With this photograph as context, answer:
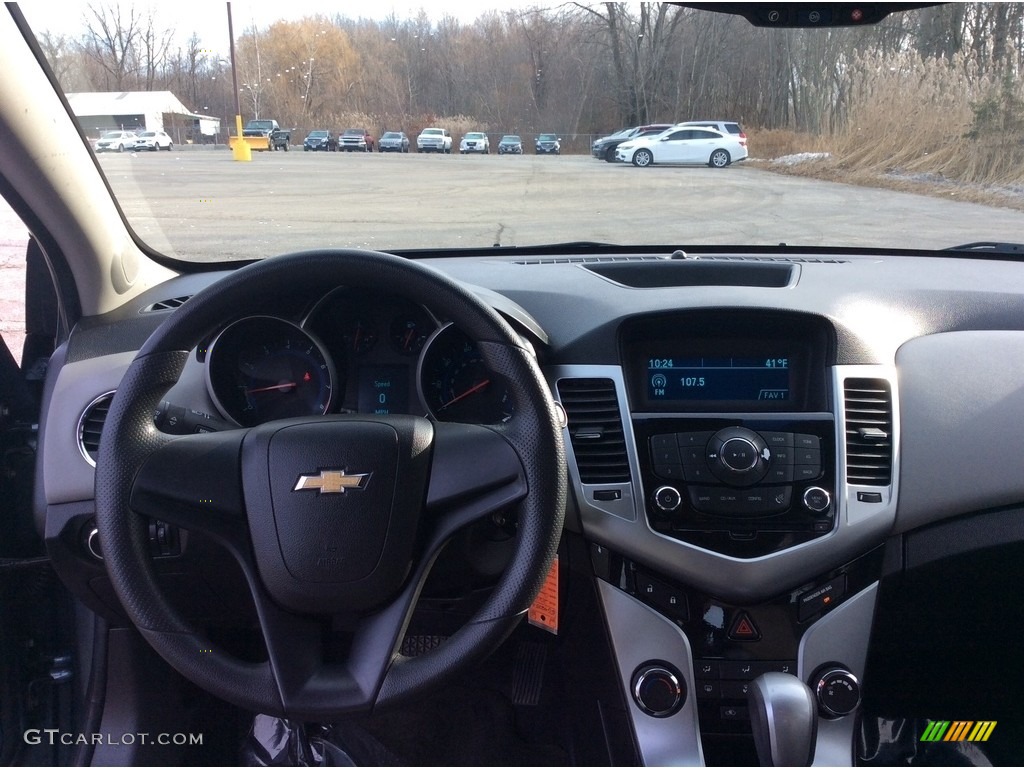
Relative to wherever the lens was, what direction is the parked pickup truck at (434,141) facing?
facing the viewer

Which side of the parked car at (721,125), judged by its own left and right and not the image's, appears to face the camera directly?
left

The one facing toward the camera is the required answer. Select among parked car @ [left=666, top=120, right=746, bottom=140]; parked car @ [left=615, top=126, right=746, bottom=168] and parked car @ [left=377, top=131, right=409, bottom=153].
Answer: parked car @ [left=377, top=131, right=409, bottom=153]

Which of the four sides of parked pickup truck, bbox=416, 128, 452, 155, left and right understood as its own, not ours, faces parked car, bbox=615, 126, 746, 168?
front

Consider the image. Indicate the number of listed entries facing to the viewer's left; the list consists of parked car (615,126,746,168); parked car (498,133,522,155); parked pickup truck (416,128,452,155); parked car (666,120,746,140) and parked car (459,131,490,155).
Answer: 2

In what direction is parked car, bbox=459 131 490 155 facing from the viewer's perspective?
toward the camera

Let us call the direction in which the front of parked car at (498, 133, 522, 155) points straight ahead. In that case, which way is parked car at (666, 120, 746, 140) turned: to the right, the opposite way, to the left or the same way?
to the right

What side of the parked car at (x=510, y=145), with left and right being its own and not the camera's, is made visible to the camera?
front

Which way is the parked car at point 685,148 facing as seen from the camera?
to the viewer's left
